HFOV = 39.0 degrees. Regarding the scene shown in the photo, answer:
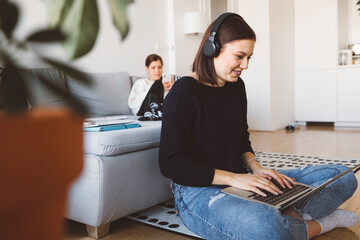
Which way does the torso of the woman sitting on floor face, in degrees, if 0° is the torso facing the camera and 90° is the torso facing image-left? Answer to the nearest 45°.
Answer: approximately 315°

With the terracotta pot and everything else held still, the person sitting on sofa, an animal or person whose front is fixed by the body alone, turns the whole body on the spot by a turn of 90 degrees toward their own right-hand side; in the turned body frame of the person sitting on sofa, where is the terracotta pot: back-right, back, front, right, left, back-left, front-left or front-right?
front-left

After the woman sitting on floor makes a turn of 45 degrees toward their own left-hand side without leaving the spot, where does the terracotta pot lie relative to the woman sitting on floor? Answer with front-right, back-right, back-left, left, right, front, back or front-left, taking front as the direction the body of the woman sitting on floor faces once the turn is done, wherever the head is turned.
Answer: right

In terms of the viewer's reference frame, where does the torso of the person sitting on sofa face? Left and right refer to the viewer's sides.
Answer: facing the viewer and to the right of the viewer

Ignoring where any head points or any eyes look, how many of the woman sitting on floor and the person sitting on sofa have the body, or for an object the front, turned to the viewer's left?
0

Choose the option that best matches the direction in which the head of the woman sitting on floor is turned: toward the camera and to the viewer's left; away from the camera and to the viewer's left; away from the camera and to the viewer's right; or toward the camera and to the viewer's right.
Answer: toward the camera and to the viewer's right
